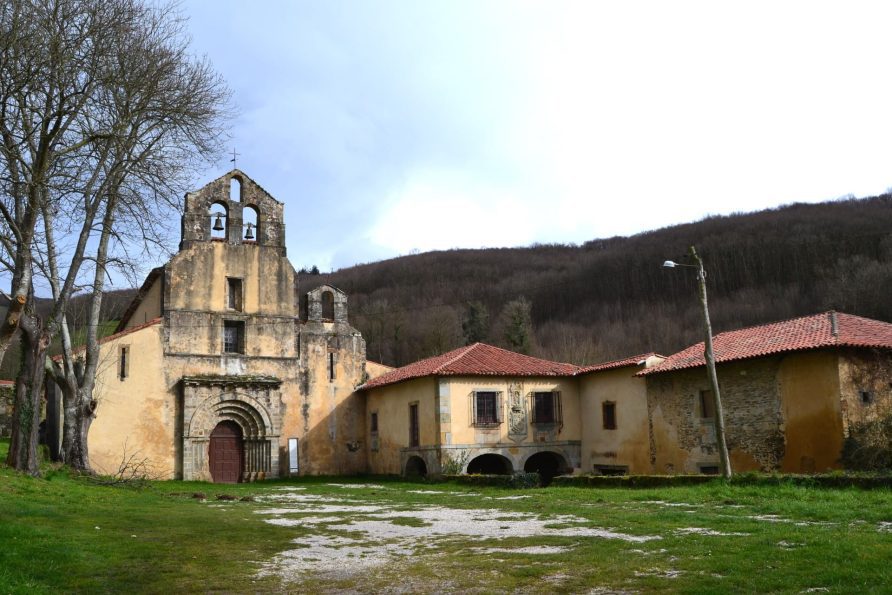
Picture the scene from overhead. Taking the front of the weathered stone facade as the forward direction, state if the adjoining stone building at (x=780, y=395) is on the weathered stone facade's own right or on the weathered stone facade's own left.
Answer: on the weathered stone facade's own left

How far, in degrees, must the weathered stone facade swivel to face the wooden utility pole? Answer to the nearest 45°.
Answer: approximately 45° to its left

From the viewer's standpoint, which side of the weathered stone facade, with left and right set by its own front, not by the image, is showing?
front
